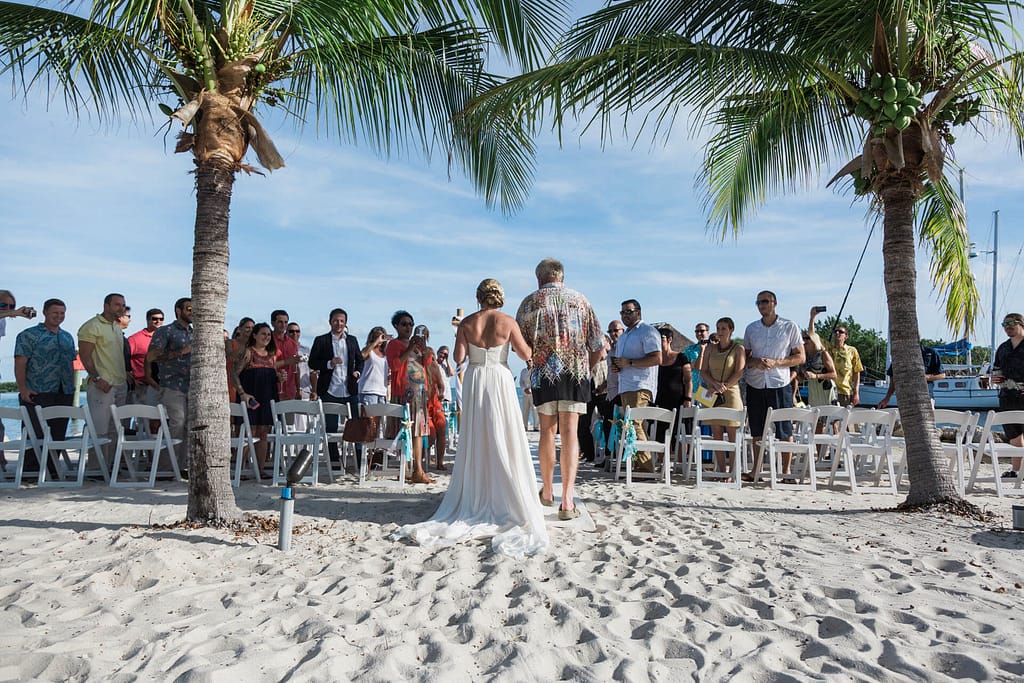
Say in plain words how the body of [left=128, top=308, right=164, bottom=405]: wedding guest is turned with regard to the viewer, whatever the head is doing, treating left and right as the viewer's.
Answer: facing the viewer and to the right of the viewer

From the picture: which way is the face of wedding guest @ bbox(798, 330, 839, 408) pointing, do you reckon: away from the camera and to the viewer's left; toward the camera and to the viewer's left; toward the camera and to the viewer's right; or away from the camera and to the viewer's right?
toward the camera and to the viewer's left

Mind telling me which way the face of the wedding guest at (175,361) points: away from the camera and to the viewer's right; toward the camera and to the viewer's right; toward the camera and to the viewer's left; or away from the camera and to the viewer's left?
toward the camera and to the viewer's right

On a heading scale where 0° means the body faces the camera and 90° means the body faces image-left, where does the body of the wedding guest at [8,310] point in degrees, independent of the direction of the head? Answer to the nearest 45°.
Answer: approximately 270°

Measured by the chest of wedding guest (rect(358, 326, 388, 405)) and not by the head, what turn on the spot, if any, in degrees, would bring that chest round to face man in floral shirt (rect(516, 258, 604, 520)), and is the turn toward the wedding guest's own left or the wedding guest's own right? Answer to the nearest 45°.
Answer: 0° — they already face them

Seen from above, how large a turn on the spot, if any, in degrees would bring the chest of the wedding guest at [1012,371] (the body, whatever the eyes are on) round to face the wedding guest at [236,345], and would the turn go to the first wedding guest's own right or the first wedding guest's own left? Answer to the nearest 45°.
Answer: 0° — they already face them

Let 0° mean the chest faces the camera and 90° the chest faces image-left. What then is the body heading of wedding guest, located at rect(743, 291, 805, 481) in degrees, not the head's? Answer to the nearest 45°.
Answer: approximately 45°

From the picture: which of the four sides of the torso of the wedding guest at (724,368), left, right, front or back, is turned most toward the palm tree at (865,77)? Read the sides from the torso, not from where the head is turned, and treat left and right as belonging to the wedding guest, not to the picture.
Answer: left

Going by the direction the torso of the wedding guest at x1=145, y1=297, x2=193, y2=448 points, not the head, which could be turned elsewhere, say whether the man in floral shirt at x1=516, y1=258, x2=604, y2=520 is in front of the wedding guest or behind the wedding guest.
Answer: in front

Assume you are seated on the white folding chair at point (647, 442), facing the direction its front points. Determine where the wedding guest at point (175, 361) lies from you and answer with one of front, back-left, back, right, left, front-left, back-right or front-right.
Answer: front-left

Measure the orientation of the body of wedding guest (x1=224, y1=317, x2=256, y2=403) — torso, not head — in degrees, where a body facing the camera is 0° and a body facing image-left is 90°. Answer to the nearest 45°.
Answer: approximately 315°

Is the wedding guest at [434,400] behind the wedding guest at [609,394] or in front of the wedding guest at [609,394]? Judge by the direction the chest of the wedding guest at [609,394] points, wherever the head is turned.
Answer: in front

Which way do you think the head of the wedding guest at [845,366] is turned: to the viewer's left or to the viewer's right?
to the viewer's left

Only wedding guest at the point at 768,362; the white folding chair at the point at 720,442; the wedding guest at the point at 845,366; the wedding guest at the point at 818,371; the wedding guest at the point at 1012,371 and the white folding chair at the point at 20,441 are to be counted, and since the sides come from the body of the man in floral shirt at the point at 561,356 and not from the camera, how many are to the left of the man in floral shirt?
1

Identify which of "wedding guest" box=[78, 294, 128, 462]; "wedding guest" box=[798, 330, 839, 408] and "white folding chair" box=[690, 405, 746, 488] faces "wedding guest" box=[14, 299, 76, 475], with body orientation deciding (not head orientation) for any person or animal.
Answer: "wedding guest" box=[798, 330, 839, 408]

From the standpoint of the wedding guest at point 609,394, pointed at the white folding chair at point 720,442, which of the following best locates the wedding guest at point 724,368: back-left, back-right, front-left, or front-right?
front-left

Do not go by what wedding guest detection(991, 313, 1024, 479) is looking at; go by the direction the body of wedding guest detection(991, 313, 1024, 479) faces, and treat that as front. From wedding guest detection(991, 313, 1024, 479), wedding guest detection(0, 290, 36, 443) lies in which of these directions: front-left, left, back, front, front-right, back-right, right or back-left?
front

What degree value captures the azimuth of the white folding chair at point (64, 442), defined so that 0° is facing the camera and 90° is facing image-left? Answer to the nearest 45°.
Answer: approximately 225°

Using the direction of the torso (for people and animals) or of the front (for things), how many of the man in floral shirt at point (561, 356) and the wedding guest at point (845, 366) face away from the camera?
1

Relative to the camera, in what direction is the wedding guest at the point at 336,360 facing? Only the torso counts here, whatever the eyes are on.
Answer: toward the camera

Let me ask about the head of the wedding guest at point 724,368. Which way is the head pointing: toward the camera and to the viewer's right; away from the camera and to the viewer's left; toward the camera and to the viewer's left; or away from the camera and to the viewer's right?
toward the camera and to the viewer's left

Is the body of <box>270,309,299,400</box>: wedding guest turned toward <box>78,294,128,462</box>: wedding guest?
no
